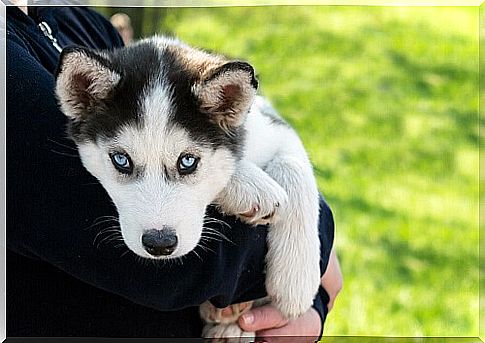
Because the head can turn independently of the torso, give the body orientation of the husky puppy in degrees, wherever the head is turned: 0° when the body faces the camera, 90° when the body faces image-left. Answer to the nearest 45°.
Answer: approximately 0°

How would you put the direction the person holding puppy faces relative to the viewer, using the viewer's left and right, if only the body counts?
facing the viewer and to the right of the viewer
